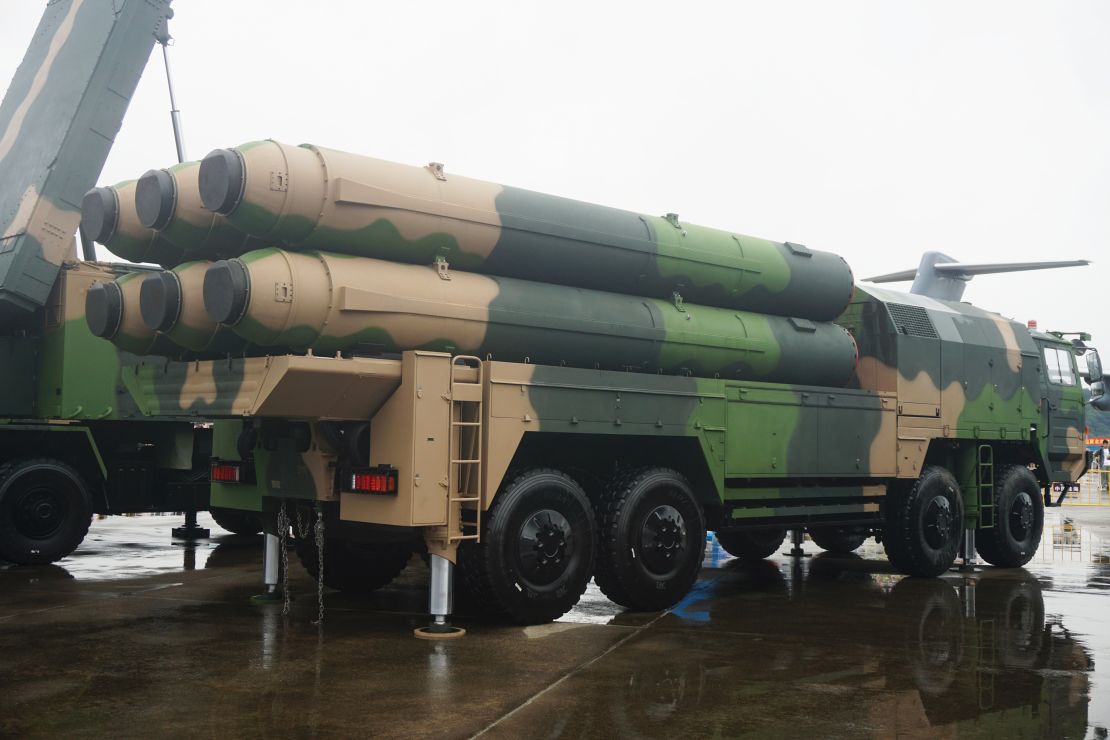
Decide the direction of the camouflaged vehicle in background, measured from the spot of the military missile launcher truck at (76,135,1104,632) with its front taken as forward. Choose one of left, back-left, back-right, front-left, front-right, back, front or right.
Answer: left

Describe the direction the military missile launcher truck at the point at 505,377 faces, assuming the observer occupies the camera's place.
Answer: facing away from the viewer and to the right of the viewer
